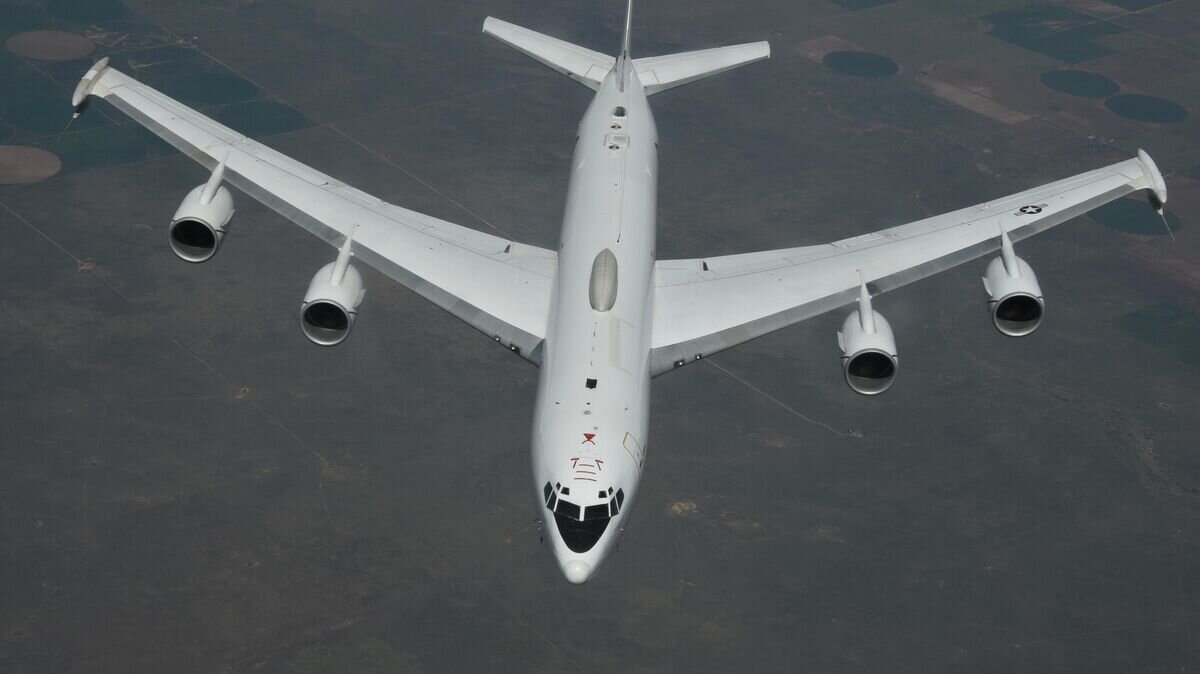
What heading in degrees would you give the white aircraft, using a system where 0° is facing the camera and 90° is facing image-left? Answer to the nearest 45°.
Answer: approximately 0°
